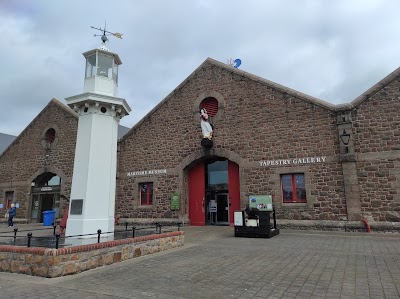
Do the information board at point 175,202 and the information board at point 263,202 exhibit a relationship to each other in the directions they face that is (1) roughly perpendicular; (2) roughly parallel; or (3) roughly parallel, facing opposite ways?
roughly parallel

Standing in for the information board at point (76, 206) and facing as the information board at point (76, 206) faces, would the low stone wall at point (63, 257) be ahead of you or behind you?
ahead

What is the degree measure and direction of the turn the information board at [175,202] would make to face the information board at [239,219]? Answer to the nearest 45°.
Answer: approximately 45° to its left

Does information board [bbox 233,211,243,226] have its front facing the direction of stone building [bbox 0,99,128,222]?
no

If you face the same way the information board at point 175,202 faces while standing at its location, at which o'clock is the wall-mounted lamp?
The wall-mounted lamp is roughly at 10 o'clock from the information board.

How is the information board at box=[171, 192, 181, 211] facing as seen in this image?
toward the camera

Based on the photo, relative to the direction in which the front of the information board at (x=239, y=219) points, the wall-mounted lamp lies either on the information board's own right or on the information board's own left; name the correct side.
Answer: on the information board's own left

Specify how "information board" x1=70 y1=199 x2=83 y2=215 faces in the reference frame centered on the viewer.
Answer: facing the viewer

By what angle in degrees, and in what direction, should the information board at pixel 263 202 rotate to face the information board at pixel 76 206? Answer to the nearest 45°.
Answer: approximately 45° to its right

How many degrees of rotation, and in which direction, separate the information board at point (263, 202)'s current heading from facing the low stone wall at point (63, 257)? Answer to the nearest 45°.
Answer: approximately 45° to its right

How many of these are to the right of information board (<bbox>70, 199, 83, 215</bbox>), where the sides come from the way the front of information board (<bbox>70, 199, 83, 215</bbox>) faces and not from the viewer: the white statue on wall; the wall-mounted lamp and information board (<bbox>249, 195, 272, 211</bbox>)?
0

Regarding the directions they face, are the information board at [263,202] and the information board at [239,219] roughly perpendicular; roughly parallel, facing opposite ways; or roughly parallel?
roughly parallel

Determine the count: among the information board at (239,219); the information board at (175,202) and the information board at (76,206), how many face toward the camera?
3

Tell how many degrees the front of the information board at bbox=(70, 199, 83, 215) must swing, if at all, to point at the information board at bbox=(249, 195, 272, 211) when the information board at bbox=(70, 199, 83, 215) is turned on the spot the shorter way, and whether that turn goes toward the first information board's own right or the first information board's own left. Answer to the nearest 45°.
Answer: approximately 90° to the first information board's own left

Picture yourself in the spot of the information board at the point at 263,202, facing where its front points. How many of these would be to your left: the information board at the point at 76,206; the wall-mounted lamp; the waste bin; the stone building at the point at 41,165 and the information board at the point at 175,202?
1

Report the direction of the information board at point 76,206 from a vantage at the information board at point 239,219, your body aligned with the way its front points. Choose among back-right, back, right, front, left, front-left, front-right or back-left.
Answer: front-right

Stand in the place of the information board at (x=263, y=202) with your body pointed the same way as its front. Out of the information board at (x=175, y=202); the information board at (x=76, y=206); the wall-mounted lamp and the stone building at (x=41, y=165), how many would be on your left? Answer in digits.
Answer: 1
